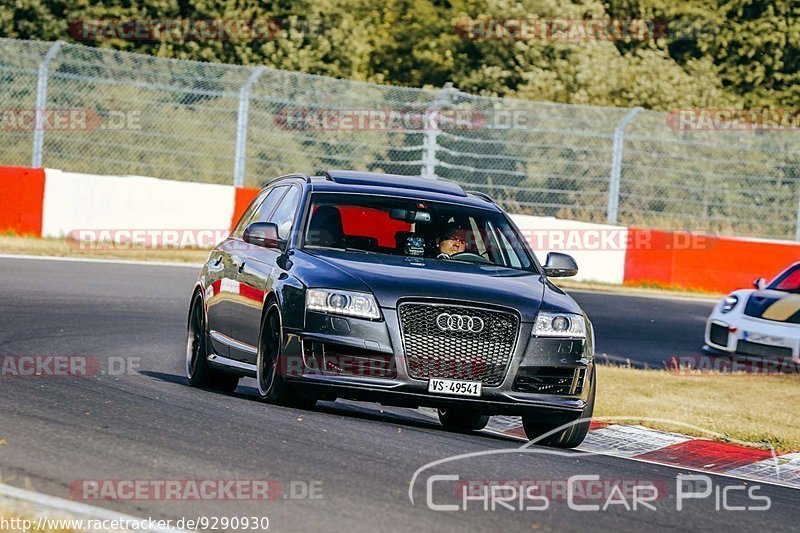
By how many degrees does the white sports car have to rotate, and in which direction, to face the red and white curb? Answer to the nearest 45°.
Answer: approximately 45° to its left

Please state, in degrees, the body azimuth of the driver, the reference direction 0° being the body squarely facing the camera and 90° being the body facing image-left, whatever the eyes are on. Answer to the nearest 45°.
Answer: approximately 315°

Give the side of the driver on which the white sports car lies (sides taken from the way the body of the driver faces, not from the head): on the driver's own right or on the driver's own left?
on the driver's own left

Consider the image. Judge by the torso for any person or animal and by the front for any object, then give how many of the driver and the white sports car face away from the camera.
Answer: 0

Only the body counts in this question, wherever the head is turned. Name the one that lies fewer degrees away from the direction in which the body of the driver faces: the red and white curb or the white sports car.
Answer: the red and white curb

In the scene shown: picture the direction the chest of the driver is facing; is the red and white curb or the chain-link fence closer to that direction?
the red and white curb

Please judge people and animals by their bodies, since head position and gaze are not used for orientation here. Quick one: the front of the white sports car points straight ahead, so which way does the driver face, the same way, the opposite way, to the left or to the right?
to the left

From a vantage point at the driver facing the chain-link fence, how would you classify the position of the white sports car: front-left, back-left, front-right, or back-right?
front-right

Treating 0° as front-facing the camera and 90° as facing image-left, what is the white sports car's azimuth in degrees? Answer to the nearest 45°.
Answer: approximately 45°

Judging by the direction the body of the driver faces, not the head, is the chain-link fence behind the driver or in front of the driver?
behind

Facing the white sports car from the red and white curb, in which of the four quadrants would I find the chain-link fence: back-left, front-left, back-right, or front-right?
front-left

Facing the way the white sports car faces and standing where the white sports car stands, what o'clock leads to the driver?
The driver is roughly at 11 o'clock from the white sports car.
